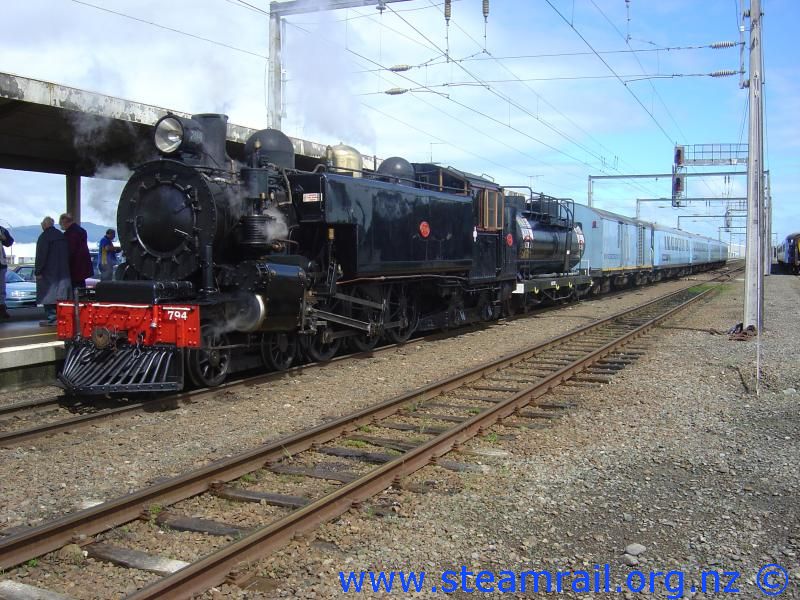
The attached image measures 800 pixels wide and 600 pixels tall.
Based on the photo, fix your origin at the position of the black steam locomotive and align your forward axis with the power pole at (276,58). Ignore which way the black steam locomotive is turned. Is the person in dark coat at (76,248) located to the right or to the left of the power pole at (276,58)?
left

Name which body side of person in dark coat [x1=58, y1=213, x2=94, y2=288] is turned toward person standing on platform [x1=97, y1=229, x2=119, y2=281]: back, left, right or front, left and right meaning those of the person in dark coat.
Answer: right

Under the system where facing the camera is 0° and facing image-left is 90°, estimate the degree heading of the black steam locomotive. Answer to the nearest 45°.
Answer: approximately 45°

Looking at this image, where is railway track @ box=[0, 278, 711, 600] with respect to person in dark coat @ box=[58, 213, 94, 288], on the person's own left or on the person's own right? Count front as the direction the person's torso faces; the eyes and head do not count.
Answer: on the person's own left
